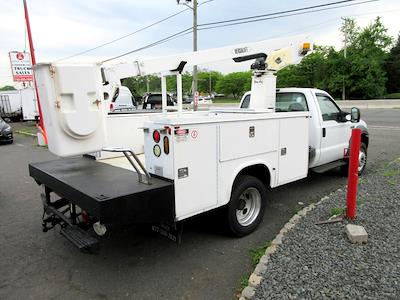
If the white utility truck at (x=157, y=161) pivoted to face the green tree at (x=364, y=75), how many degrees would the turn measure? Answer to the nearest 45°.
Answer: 0° — it already faces it

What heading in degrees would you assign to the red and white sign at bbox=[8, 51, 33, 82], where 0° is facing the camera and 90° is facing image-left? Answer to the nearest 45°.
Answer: approximately 0°

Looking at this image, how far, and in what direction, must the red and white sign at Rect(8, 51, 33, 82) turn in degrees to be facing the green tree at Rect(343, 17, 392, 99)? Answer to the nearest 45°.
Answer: approximately 90° to its left

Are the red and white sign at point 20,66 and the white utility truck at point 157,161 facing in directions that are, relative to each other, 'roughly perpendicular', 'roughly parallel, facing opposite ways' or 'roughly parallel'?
roughly perpendicular

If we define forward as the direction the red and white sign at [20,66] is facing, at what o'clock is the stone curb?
The stone curb is roughly at 12 o'clock from the red and white sign.

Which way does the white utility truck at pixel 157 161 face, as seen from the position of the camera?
facing away from the viewer and to the right of the viewer

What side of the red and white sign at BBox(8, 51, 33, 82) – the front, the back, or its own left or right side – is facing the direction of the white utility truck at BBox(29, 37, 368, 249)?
front

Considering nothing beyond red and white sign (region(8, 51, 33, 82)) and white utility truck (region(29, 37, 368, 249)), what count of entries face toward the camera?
1
